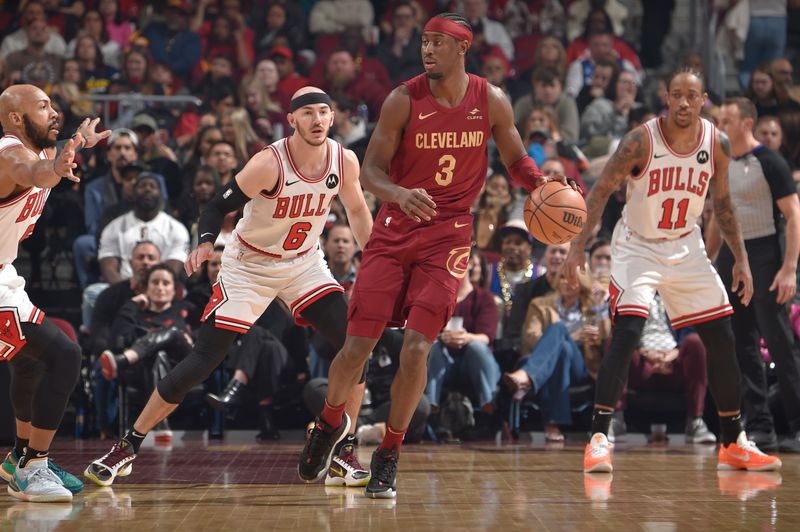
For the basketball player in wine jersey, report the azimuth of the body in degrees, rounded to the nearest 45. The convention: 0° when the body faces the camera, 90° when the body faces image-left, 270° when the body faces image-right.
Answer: approximately 0°

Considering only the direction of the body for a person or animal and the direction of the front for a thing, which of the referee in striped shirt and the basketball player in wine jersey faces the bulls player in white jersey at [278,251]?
the referee in striped shirt

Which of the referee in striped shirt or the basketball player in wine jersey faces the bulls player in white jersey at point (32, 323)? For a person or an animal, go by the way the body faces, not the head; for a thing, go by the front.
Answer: the referee in striped shirt

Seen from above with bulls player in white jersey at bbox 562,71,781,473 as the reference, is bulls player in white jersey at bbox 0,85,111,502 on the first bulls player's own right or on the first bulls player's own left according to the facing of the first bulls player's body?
on the first bulls player's own right

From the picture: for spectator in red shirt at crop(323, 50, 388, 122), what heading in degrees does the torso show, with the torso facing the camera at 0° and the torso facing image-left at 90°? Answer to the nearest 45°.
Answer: approximately 0°

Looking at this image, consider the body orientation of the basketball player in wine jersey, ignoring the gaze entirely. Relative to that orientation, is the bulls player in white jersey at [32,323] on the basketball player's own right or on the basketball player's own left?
on the basketball player's own right

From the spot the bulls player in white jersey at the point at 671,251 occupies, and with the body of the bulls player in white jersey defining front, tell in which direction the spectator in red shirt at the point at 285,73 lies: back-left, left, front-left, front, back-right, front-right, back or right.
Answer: back-right

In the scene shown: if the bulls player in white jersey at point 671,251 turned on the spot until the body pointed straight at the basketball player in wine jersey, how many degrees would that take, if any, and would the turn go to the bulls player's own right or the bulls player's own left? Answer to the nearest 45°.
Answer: approximately 45° to the bulls player's own right

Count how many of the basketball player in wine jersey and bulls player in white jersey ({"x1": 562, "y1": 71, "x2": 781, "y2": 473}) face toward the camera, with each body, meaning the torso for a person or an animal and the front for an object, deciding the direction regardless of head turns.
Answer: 2

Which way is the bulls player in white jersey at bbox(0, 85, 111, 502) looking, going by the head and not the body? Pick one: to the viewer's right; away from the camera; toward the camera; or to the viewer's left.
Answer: to the viewer's right
